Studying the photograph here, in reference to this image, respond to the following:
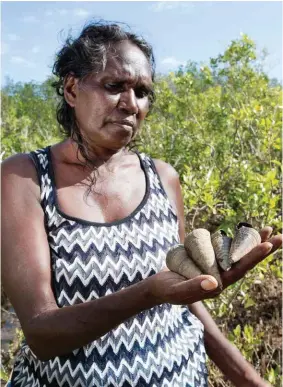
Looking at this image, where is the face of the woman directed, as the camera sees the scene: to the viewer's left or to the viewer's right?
to the viewer's right

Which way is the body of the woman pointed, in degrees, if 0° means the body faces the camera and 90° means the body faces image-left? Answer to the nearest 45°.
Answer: approximately 315°
